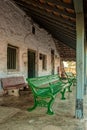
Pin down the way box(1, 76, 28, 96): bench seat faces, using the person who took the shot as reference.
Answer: facing the viewer and to the right of the viewer
